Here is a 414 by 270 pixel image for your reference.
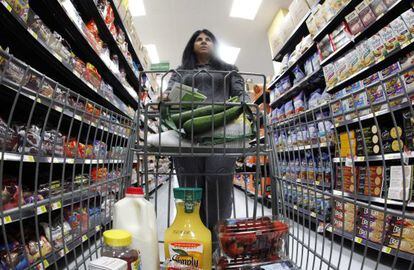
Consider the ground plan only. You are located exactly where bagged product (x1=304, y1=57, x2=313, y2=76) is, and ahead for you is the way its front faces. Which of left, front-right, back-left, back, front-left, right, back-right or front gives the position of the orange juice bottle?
front-left

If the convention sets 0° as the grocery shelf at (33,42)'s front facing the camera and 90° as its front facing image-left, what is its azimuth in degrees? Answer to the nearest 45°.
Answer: approximately 315°

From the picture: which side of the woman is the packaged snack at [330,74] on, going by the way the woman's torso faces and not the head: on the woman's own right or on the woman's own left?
on the woman's own left

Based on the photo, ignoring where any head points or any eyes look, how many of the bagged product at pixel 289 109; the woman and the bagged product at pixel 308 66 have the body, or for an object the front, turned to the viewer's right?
0

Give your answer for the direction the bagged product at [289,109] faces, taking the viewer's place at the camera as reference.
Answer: facing the viewer and to the left of the viewer

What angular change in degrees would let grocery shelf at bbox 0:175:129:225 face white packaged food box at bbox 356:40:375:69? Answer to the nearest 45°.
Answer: approximately 45° to its left

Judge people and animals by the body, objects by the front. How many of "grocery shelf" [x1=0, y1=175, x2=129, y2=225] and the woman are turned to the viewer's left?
0

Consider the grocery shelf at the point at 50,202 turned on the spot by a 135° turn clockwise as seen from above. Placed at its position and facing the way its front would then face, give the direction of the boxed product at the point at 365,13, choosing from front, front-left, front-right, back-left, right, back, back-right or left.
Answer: back

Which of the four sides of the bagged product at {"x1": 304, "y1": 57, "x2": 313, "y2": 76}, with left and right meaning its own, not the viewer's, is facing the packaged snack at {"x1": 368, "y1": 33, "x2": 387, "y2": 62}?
left

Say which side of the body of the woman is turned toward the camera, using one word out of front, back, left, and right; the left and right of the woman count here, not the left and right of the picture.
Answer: front

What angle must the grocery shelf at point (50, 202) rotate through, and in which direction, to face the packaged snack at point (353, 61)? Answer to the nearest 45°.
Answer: approximately 45° to its left

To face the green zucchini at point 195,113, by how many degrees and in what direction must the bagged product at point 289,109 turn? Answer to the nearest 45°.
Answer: approximately 45° to its left
